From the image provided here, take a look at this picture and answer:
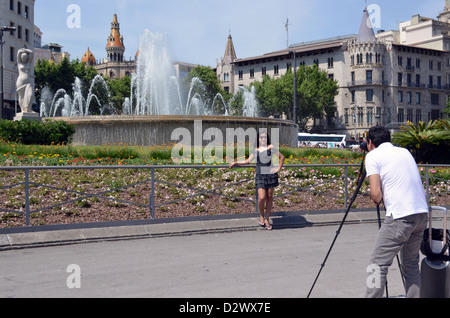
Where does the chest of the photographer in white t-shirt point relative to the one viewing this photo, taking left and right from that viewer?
facing away from the viewer and to the left of the viewer

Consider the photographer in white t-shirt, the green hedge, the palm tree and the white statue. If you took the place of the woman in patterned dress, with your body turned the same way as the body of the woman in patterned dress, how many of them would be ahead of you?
1

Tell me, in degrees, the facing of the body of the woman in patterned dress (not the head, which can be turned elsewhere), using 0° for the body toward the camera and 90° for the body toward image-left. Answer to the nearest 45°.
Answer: approximately 0°

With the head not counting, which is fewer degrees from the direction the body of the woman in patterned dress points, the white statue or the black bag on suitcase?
the black bag on suitcase

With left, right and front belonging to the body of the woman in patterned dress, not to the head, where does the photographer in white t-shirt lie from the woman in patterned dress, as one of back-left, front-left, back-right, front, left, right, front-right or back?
front

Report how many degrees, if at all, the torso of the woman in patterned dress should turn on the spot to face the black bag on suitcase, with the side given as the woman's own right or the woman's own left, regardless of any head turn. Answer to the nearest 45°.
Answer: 0° — they already face it

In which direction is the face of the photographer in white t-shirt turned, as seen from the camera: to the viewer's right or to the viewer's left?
to the viewer's left

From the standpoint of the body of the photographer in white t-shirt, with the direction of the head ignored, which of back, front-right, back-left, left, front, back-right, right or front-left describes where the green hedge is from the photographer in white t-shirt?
front

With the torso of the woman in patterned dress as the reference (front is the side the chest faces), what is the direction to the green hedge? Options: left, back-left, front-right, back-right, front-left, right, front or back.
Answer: back-right

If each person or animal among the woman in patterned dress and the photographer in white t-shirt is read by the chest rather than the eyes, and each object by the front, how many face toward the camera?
1

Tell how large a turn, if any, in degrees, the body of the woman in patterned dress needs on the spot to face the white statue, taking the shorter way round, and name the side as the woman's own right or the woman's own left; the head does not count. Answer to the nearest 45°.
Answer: approximately 135° to the woman's own right
